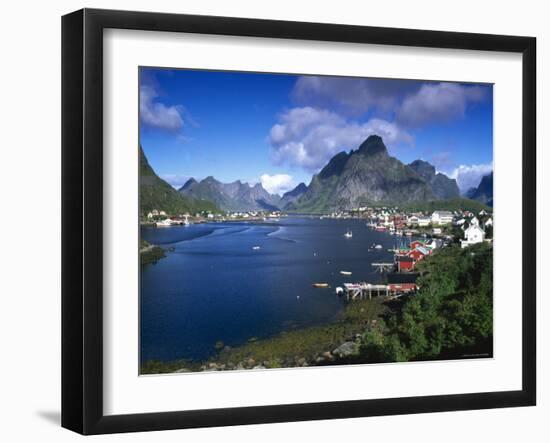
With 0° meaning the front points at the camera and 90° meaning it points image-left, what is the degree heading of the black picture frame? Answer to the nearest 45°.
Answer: approximately 315°
